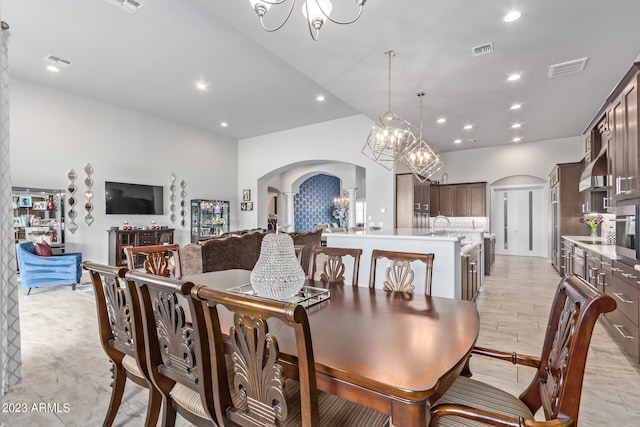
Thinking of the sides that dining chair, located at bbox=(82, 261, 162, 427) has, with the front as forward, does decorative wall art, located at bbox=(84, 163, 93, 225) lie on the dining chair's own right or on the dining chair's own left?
on the dining chair's own left

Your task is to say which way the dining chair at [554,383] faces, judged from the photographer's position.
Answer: facing to the left of the viewer

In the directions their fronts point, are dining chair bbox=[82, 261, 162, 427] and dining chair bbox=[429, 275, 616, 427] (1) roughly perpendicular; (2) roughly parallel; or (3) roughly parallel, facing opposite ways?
roughly perpendicular

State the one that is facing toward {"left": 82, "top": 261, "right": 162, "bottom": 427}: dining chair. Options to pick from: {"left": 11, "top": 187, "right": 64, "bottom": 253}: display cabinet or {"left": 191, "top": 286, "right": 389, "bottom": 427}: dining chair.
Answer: the display cabinet

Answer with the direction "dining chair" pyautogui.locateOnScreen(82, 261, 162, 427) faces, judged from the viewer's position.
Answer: facing away from the viewer and to the right of the viewer

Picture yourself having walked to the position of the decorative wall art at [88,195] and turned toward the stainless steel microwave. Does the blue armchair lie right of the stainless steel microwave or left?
right

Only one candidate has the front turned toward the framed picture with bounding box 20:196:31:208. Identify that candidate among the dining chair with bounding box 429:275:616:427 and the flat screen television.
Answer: the dining chair

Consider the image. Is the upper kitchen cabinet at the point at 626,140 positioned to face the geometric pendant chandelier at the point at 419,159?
yes

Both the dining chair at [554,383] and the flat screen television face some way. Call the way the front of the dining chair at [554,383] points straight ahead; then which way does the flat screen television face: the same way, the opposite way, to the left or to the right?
the opposite way

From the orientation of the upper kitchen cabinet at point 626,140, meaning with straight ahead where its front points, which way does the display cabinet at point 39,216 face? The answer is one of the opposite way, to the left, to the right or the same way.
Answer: the opposite way

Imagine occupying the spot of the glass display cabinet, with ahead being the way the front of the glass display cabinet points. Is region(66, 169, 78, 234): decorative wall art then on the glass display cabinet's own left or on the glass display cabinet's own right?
on the glass display cabinet's own right

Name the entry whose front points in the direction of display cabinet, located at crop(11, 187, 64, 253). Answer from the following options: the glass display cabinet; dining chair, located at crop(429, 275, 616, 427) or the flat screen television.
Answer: the dining chair

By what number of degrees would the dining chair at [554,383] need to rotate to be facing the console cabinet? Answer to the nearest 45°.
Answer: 0° — it already faces it

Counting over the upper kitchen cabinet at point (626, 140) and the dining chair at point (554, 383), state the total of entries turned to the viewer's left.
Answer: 2

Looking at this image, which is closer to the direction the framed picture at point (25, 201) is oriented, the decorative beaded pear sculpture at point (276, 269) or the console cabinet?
the decorative beaded pear sculpture

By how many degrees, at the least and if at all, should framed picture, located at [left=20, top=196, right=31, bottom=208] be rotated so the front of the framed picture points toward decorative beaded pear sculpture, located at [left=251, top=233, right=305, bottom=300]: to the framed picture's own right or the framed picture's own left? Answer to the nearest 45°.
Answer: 0° — it already faces it
